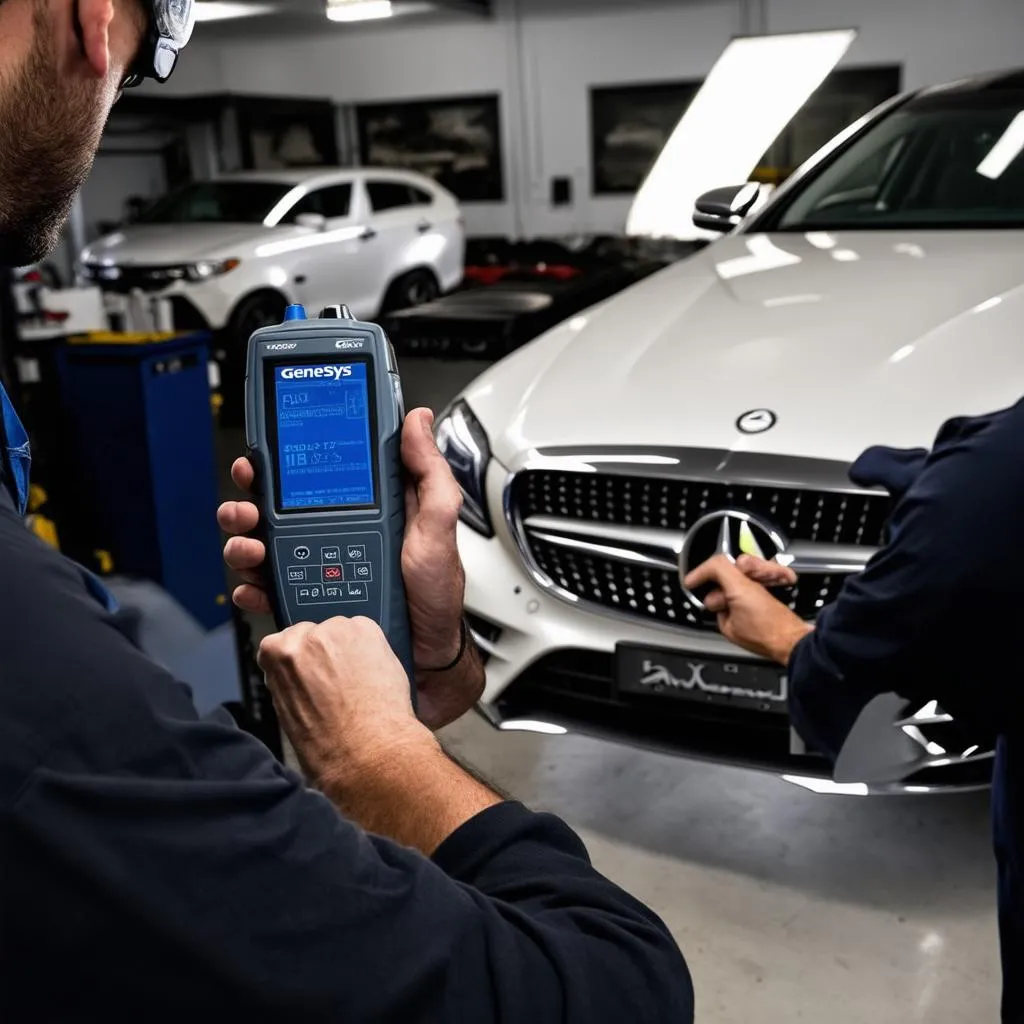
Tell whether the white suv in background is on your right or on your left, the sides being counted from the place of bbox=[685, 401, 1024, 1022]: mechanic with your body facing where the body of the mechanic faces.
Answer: on your right

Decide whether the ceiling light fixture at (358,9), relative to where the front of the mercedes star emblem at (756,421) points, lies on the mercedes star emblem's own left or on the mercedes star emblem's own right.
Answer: on the mercedes star emblem's own right

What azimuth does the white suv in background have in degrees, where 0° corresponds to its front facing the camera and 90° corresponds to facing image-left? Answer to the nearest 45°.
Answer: approximately 45°

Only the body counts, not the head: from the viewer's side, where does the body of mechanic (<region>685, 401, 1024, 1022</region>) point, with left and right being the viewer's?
facing to the left of the viewer

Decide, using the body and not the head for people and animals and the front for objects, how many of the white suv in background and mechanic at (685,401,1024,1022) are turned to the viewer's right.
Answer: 0

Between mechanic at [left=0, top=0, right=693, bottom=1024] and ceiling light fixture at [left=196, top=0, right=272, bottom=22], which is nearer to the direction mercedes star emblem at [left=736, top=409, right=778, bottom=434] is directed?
the mechanic

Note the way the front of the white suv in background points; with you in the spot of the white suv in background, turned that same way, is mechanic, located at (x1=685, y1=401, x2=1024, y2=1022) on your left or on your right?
on your left
